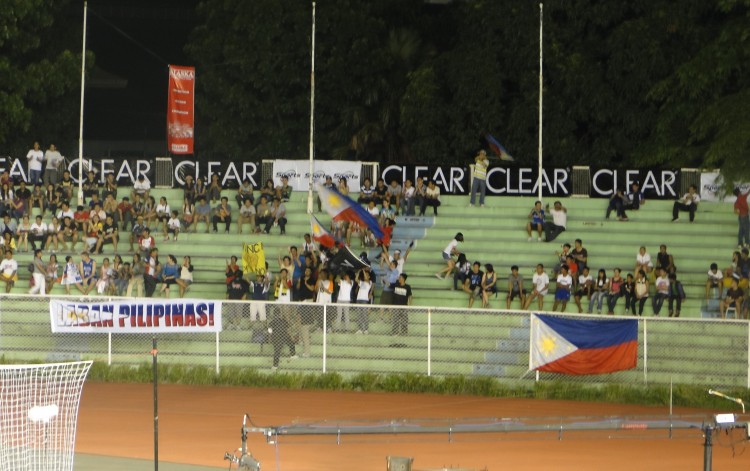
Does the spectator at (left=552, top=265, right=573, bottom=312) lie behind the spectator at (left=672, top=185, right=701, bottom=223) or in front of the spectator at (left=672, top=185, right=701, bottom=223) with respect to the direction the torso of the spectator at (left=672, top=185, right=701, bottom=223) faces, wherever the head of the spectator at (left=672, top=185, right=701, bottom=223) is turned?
in front

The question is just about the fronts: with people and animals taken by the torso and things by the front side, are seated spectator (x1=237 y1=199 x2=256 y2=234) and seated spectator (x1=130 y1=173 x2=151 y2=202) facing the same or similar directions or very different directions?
same or similar directions

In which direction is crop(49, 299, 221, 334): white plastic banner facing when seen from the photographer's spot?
facing the viewer

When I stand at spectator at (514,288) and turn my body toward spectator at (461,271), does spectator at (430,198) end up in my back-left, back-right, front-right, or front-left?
front-right

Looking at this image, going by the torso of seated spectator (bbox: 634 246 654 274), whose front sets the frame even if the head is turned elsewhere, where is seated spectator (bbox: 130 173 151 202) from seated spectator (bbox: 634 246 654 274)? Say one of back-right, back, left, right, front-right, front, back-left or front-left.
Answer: right

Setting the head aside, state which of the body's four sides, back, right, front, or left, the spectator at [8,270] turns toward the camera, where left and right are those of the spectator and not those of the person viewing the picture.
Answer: front

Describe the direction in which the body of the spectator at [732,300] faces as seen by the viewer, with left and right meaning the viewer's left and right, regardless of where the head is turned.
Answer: facing the viewer and to the left of the viewer

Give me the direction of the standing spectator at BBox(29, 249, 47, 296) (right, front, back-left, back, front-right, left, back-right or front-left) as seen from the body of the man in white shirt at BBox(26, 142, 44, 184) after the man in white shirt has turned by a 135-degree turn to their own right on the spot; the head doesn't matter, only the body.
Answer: back-left

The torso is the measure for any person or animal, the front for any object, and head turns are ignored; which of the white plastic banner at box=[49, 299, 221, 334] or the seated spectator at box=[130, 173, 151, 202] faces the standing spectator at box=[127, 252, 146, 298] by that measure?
the seated spectator

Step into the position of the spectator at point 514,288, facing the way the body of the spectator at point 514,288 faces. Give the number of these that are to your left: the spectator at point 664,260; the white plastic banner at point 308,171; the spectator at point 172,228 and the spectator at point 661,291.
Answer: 2

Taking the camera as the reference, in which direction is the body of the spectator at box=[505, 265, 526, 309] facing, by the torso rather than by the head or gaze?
toward the camera

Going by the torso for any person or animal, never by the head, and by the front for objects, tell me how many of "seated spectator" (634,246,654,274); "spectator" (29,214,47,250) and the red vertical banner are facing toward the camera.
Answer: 3
